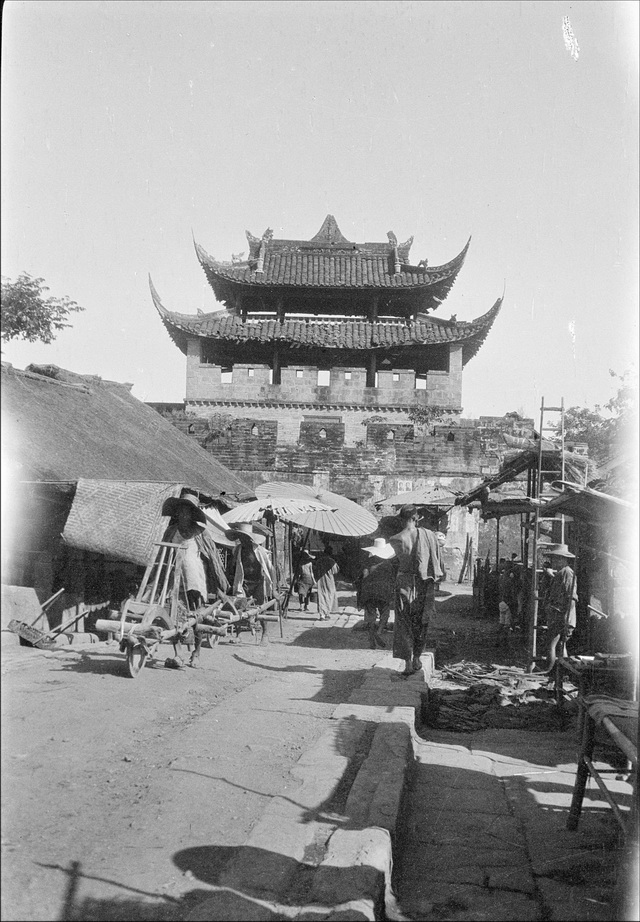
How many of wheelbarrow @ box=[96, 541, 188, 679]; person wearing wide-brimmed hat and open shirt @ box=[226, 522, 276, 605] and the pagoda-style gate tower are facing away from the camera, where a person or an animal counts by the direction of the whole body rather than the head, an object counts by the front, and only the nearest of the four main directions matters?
0

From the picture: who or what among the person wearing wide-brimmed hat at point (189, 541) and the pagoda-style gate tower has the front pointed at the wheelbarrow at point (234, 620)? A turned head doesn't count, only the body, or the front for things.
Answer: the pagoda-style gate tower

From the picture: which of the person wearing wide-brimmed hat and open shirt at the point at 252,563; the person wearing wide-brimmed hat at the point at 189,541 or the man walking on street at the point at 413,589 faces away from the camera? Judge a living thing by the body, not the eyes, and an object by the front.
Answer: the man walking on street

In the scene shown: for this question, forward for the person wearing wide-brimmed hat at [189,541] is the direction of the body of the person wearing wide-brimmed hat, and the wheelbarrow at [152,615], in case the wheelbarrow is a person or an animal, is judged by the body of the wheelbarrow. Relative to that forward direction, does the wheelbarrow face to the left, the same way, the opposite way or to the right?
the same way

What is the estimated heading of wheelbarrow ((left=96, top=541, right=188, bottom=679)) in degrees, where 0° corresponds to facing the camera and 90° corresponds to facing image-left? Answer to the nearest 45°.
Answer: approximately 45°

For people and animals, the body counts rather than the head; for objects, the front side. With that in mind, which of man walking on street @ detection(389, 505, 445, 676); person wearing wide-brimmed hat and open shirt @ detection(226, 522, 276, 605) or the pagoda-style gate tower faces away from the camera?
the man walking on street

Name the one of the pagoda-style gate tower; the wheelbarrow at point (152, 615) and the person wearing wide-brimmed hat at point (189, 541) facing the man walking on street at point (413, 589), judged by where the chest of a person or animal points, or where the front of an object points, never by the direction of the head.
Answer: the pagoda-style gate tower

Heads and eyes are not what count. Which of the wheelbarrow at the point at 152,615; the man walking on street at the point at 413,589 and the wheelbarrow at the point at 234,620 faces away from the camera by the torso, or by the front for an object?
the man walking on street

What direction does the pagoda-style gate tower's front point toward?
toward the camera

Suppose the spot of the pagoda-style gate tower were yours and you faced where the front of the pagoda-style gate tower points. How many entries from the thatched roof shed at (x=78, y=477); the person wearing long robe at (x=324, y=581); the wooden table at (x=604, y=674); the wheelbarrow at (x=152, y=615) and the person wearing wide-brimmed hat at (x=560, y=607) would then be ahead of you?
5

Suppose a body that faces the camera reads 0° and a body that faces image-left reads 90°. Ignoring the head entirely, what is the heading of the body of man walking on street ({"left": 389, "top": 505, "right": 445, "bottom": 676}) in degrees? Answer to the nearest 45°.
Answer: approximately 180°

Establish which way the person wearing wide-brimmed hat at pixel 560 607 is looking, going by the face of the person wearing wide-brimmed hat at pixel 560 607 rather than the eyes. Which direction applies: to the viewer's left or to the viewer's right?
to the viewer's left

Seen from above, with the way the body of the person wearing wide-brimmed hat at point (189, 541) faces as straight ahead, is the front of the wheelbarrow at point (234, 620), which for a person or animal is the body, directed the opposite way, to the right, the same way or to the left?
the same way

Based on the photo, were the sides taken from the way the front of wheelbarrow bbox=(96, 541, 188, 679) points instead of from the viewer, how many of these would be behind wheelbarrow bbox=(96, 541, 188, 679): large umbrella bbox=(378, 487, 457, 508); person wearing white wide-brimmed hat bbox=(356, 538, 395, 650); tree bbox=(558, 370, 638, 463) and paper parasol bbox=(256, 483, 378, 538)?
4

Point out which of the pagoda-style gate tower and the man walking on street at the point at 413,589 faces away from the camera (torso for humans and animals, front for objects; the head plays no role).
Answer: the man walking on street

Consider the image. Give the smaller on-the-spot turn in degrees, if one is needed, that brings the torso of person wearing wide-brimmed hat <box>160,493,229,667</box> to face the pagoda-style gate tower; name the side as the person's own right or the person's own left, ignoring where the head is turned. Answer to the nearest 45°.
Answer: approximately 135° to the person's own right

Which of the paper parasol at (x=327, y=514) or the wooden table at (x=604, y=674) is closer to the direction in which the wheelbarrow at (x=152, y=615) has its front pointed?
the wooden table

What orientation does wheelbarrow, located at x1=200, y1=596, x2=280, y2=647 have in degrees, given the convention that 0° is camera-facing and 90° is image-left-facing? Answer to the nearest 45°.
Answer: approximately 45°

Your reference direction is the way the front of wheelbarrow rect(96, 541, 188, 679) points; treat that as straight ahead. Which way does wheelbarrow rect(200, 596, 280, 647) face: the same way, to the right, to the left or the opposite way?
the same way

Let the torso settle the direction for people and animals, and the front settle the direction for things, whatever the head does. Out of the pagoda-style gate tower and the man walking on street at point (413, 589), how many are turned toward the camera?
1

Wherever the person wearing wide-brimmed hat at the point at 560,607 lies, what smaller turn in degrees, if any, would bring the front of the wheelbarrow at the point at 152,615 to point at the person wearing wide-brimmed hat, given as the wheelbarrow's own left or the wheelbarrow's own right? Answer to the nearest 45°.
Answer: approximately 135° to the wheelbarrow's own left

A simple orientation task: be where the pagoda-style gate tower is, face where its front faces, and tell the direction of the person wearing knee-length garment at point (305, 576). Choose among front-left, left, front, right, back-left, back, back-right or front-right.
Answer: front

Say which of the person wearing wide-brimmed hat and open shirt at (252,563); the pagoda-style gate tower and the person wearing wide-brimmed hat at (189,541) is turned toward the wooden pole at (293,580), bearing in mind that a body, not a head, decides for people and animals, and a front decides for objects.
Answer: the pagoda-style gate tower
